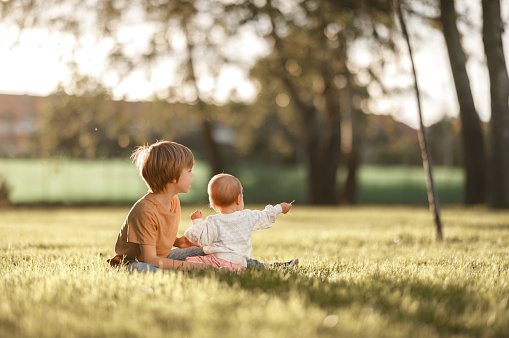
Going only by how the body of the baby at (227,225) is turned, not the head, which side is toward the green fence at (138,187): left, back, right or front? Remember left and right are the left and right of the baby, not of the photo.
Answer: front

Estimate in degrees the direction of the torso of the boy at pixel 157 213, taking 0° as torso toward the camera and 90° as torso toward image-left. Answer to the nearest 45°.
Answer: approximately 270°

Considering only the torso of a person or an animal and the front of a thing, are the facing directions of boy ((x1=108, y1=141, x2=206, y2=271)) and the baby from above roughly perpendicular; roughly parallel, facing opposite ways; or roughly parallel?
roughly perpendicular

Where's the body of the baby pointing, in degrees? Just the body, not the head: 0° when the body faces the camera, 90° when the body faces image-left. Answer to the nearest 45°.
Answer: approximately 180°

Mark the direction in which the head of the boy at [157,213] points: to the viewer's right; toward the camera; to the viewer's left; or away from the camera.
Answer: to the viewer's right

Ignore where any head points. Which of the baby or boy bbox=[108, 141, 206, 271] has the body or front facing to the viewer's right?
the boy

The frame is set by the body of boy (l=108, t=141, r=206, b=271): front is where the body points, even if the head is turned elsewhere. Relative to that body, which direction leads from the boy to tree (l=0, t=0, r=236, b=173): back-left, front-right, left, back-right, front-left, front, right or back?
left

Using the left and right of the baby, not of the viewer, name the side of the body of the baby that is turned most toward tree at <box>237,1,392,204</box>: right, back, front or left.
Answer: front

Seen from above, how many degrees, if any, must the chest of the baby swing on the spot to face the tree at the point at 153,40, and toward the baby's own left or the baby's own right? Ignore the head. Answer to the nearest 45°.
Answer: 0° — they already face it

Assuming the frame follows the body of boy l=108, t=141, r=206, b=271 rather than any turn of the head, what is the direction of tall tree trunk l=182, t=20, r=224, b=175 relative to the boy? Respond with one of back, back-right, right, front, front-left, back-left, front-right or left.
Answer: left
